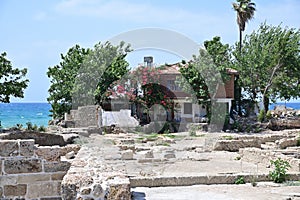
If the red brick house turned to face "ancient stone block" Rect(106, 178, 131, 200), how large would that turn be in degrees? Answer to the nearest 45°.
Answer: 0° — it already faces it

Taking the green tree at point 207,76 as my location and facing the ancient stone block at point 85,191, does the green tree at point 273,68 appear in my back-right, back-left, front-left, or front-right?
back-left

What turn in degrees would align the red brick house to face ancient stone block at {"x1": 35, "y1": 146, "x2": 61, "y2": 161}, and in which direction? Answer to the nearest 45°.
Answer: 0° — it already faces it

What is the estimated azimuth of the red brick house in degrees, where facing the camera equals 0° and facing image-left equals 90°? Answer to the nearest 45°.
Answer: approximately 0°

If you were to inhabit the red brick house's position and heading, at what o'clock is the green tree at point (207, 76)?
The green tree is roughly at 11 o'clock from the red brick house.

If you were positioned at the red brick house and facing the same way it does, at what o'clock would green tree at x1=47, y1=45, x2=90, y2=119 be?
The green tree is roughly at 3 o'clock from the red brick house.

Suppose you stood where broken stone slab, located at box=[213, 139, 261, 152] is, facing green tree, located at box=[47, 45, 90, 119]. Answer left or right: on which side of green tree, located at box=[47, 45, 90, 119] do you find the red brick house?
right

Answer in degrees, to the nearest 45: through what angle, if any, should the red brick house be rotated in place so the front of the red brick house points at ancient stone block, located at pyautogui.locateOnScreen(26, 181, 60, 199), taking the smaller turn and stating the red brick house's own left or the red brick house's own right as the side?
0° — it already faces it

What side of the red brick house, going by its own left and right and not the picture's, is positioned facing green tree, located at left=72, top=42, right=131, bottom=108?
right

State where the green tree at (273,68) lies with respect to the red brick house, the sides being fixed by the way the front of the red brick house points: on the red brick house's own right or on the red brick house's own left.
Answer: on the red brick house's own left
